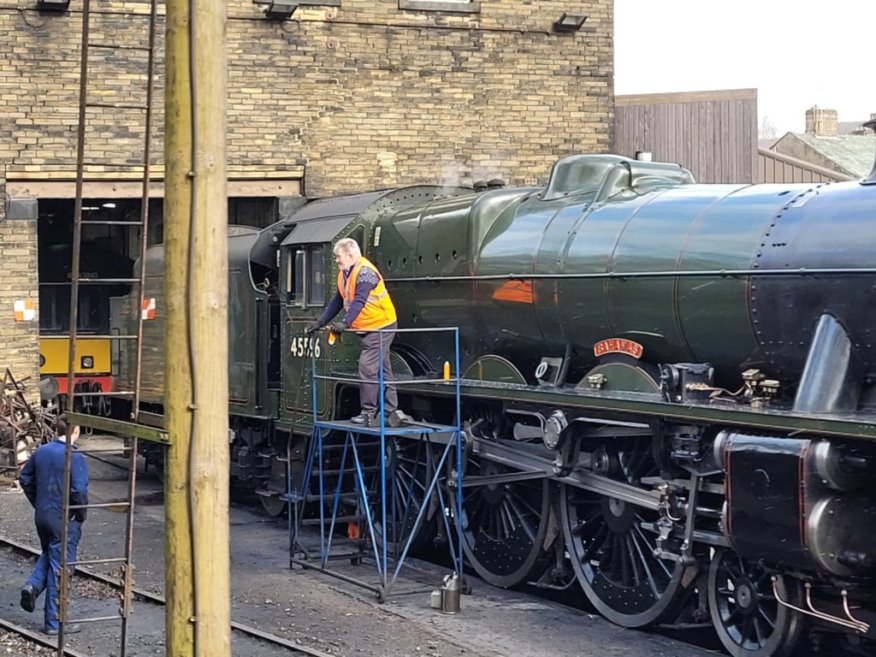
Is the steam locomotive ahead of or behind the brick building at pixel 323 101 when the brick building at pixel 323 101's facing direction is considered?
ahead

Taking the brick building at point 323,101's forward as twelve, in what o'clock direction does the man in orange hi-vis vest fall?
The man in orange hi-vis vest is roughly at 12 o'clock from the brick building.

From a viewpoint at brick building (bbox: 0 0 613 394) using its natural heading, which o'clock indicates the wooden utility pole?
The wooden utility pole is roughly at 12 o'clock from the brick building.

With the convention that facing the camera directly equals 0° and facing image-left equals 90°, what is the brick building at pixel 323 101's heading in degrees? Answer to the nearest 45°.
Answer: approximately 0°

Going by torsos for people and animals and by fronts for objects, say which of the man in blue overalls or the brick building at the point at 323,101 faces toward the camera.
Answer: the brick building

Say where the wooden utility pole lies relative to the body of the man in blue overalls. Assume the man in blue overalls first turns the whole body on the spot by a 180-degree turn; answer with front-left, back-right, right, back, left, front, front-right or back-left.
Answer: front-left

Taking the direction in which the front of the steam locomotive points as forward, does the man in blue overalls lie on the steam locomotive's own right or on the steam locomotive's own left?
on the steam locomotive's own right

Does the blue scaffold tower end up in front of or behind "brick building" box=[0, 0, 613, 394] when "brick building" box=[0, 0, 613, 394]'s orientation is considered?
in front

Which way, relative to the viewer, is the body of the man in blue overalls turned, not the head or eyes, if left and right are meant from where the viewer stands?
facing away from the viewer and to the right of the viewer

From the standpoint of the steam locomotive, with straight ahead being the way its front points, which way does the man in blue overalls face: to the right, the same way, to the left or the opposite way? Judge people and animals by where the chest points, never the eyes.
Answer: to the left

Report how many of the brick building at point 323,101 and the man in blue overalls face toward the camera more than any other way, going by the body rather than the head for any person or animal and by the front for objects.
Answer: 1

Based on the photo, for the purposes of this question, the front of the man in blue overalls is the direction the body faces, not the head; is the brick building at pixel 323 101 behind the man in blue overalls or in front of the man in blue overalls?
in front

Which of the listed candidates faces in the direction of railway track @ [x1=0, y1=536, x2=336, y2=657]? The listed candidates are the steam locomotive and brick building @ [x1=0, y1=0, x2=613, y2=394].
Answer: the brick building
